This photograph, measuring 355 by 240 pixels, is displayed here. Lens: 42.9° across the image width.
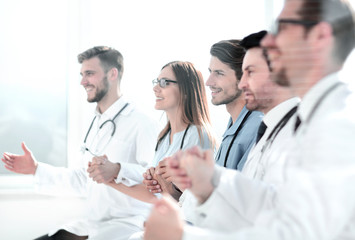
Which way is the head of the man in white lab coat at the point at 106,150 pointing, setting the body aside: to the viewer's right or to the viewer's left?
to the viewer's left

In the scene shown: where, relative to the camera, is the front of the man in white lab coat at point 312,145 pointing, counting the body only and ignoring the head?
to the viewer's left

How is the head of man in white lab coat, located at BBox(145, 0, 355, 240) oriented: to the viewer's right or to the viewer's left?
to the viewer's left

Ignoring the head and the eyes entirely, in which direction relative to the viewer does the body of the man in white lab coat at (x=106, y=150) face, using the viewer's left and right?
facing the viewer and to the left of the viewer

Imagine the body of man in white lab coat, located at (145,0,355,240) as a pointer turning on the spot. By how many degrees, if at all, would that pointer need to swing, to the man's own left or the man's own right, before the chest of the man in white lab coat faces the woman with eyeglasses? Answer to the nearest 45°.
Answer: approximately 90° to the man's own right

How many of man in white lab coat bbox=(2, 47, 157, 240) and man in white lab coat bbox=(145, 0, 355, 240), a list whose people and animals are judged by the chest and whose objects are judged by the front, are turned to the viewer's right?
0

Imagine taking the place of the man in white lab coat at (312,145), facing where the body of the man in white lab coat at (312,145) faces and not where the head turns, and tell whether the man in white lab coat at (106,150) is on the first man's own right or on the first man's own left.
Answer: on the first man's own right
